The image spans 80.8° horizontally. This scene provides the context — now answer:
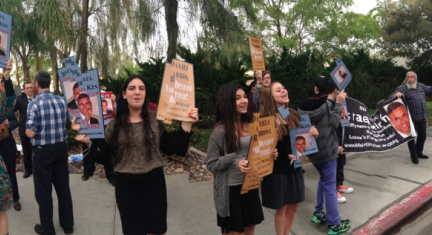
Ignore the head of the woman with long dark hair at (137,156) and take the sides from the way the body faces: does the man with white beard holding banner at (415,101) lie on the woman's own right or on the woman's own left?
on the woman's own left

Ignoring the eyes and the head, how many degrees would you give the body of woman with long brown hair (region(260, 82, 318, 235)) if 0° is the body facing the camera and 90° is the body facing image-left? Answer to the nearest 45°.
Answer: approximately 315°

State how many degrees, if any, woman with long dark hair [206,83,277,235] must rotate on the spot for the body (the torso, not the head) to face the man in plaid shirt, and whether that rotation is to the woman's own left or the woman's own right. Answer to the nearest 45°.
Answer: approximately 135° to the woman's own right

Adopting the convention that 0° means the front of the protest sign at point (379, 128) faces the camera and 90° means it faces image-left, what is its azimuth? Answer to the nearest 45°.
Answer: approximately 0°

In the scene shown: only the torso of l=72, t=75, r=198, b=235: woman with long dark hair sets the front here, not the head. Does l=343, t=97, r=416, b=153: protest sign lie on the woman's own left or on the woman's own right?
on the woman's own left

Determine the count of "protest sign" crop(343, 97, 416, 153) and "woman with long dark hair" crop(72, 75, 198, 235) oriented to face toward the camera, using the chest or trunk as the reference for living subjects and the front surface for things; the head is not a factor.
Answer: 2

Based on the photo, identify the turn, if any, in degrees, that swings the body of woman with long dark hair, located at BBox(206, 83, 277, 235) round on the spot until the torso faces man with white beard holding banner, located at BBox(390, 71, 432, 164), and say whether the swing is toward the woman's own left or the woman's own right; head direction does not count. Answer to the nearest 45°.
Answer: approximately 90° to the woman's own left
